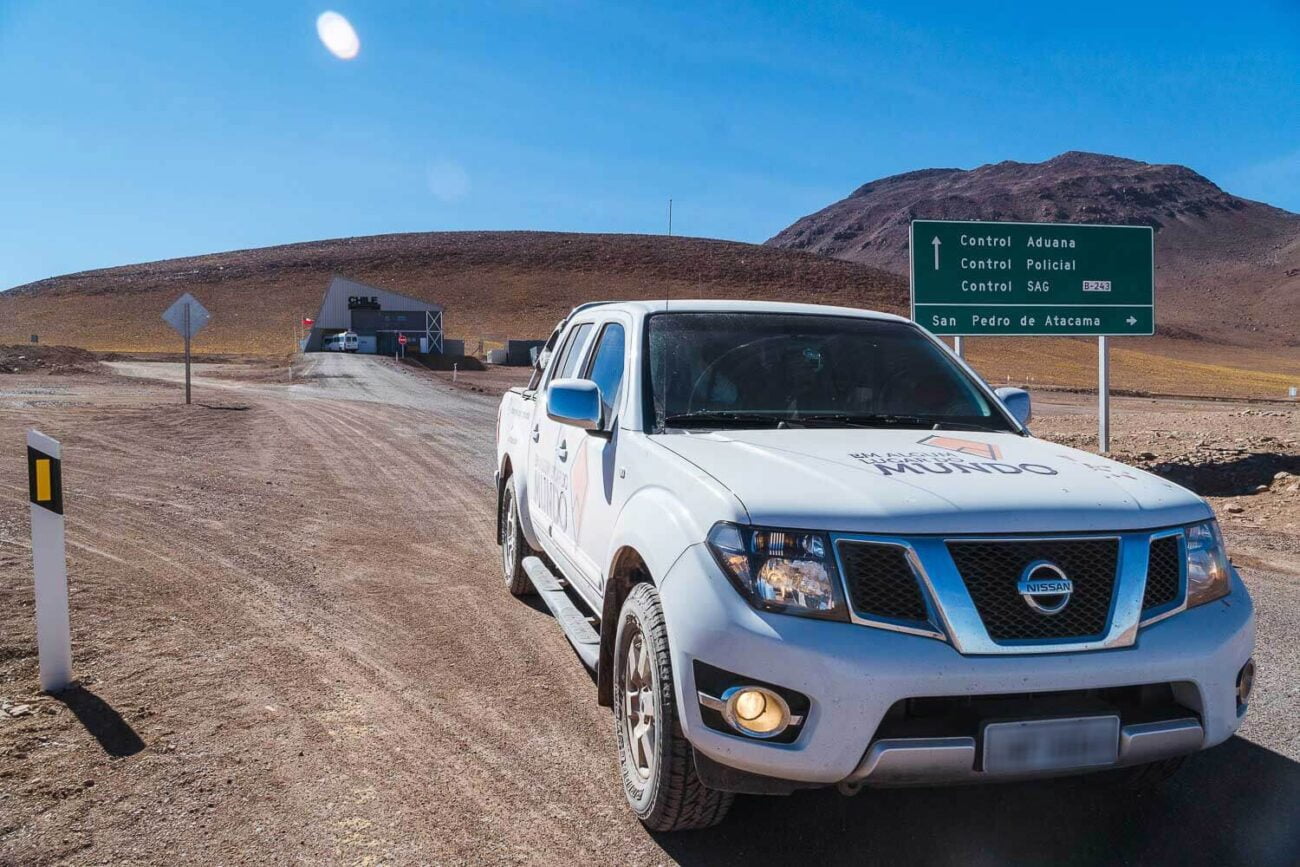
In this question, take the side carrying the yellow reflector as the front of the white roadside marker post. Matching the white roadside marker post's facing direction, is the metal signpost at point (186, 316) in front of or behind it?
behind

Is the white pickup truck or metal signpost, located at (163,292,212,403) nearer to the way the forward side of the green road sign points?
the white pickup truck

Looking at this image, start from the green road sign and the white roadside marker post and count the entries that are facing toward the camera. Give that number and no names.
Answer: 2

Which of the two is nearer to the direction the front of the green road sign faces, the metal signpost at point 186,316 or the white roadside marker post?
the white roadside marker post

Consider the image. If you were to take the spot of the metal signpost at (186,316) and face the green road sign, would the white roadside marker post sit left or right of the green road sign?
right

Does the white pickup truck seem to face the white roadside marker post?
no

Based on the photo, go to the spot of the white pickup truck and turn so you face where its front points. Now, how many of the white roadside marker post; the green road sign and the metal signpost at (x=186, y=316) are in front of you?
0

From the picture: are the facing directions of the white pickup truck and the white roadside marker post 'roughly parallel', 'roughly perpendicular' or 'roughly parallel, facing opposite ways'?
roughly parallel

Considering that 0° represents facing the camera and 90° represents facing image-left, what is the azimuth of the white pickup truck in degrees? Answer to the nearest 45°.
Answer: approximately 315°

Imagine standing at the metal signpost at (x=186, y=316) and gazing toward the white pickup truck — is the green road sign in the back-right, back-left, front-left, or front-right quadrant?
front-left

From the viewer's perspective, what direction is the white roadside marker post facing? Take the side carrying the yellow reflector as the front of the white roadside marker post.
toward the camera

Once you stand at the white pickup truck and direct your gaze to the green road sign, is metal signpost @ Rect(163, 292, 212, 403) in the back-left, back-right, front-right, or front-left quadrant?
front-left

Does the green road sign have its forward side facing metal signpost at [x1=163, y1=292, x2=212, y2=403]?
no

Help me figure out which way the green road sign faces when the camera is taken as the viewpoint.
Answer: facing the viewer

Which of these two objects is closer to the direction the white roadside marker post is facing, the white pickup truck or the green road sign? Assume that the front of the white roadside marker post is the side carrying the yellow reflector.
the white pickup truck
